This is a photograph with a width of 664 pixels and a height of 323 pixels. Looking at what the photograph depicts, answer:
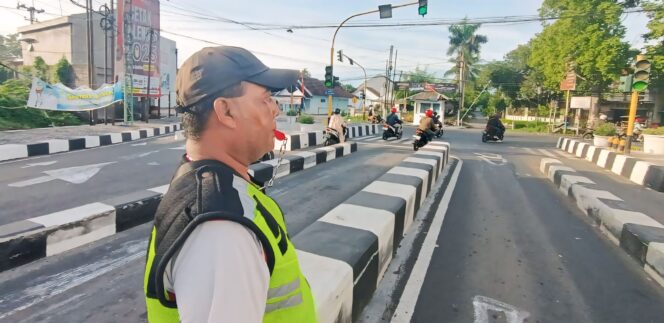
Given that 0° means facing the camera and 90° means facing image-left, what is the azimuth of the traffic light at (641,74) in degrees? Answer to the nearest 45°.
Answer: approximately 0°

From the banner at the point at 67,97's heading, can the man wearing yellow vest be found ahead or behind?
ahead

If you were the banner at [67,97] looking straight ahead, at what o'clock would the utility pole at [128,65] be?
The utility pole is roughly at 9 o'clock from the banner.

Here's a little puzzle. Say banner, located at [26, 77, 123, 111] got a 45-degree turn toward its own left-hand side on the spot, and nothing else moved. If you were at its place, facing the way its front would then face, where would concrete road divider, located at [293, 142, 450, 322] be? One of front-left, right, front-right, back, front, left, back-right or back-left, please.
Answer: front-right

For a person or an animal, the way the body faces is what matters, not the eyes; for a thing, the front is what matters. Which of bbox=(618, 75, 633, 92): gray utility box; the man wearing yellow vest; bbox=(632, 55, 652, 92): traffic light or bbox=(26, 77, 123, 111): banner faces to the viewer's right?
the man wearing yellow vest

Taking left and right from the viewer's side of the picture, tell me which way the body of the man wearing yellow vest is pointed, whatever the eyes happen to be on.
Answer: facing to the right of the viewer

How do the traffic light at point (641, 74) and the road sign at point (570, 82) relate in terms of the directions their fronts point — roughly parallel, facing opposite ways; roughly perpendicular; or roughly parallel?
roughly parallel

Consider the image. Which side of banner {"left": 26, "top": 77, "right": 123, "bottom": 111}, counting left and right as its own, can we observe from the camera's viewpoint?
front

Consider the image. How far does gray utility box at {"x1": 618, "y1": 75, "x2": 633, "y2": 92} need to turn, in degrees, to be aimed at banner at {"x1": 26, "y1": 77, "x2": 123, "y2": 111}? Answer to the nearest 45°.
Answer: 0° — it already faces it

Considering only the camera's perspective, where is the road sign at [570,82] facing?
facing the viewer
